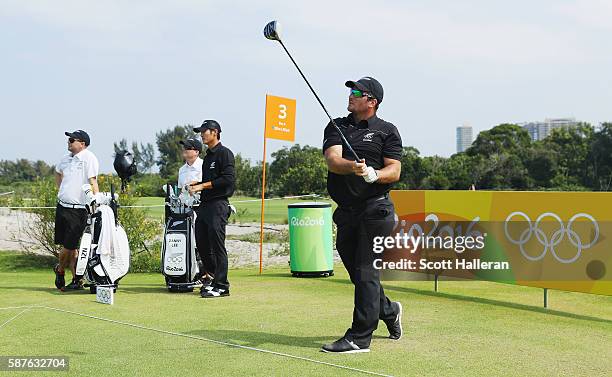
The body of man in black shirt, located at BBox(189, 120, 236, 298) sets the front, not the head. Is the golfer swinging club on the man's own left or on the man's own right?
on the man's own left

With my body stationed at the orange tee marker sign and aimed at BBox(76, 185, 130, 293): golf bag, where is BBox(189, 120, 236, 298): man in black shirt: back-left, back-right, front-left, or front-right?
front-left

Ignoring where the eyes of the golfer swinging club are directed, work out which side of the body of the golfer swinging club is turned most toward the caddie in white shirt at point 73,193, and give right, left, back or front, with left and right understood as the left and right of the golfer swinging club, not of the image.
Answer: right

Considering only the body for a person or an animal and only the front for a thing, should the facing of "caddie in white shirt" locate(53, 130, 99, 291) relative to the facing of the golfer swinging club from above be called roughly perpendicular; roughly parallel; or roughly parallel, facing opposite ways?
roughly parallel

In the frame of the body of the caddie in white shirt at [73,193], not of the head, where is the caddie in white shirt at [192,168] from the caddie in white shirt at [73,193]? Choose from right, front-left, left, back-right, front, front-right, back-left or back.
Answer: back-left

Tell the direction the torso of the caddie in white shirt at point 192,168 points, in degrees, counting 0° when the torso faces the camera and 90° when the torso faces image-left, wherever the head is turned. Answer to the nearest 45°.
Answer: approximately 45°

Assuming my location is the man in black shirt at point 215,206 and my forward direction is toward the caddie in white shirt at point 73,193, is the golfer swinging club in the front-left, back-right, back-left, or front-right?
back-left

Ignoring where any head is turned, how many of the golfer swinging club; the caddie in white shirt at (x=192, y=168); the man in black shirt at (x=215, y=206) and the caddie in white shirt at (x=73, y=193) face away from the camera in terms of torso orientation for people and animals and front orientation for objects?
0

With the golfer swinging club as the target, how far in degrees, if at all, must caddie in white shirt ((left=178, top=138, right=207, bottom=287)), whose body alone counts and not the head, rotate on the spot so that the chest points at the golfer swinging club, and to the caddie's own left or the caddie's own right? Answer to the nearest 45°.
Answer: approximately 45° to the caddie's own left
